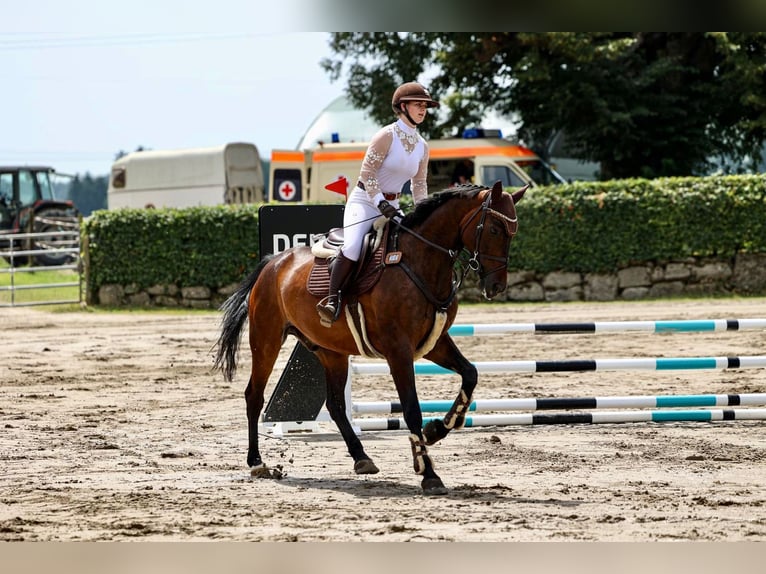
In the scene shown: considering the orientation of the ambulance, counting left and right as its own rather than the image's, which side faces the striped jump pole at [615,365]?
right

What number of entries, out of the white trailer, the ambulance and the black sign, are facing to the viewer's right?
1

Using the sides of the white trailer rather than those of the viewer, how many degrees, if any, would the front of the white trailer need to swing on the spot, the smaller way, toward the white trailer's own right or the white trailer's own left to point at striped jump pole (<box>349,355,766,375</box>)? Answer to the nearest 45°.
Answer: approximately 135° to the white trailer's own left

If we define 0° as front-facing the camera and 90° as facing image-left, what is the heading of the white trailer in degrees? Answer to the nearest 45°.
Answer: approximately 135°

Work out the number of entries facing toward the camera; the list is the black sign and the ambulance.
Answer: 1

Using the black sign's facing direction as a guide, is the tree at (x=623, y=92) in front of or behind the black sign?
behind

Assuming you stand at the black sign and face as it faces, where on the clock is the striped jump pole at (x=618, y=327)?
The striped jump pole is roughly at 9 o'clock from the black sign.

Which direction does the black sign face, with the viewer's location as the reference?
facing the viewer

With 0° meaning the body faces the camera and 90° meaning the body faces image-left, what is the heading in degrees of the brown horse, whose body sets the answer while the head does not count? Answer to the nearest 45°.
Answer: approximately 315°

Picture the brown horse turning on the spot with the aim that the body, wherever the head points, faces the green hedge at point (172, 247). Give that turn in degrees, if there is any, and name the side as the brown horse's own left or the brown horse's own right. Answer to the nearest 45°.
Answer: approximately 135° to the brown horse's own left

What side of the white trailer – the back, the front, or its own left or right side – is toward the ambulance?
back

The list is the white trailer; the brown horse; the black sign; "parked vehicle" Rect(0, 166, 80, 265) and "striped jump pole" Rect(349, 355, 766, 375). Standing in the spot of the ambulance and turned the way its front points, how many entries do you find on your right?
3

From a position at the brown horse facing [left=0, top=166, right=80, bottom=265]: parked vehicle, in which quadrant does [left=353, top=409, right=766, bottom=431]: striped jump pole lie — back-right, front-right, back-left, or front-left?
front-right

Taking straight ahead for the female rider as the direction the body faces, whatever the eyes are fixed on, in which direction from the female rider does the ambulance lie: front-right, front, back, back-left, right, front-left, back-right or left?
back-left

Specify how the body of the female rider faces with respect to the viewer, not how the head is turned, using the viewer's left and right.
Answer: facing the viewer and to the right of the viewer

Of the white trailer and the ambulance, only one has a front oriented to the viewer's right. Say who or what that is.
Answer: the ambulance

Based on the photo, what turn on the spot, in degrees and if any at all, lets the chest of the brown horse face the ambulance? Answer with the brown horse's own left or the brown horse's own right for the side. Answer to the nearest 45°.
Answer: approximately 135° to the brown horse's own left

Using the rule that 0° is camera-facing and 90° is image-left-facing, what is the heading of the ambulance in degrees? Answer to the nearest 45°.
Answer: approximately 270°
